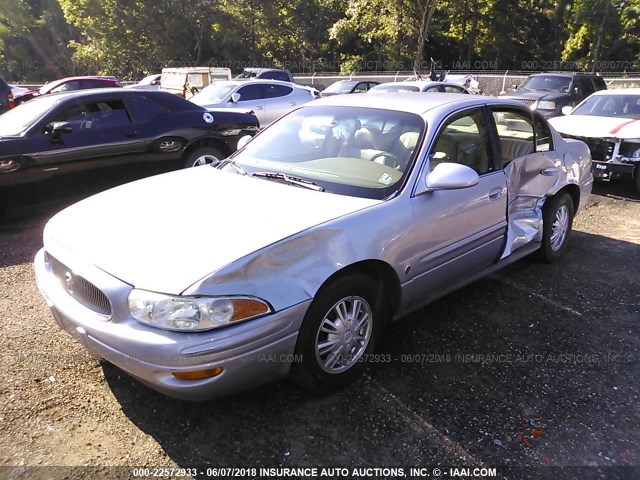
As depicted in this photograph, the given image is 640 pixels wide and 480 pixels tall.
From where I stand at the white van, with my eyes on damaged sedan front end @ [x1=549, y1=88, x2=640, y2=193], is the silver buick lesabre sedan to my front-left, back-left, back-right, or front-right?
front-right

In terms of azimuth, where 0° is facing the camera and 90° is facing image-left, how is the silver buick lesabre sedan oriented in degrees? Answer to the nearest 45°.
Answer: approximately 45°

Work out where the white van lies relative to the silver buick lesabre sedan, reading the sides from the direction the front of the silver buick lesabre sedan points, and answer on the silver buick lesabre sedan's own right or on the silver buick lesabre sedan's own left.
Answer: on the silver buick lesabre sedan's own right

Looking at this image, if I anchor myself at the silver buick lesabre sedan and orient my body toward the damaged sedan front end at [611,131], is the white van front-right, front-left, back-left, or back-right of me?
front-left

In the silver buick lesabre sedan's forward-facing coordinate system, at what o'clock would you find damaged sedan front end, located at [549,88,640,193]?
The damaged sedan front end is roughly at 6 o'clock from the silver buick lesabre sedan.

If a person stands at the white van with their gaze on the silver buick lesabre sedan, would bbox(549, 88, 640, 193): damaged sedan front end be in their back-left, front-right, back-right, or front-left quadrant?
front-left
